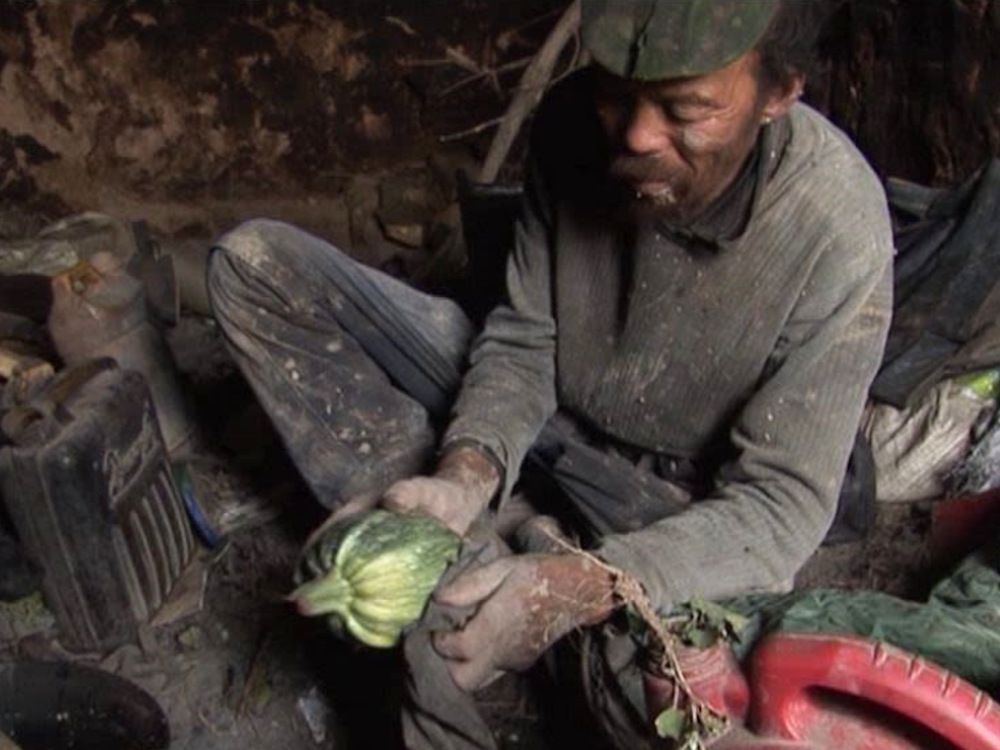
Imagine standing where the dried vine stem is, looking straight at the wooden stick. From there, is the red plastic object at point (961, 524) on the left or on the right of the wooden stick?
right

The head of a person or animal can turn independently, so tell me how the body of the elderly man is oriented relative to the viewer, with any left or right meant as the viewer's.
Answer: facing the viewer and to the left of the viewer

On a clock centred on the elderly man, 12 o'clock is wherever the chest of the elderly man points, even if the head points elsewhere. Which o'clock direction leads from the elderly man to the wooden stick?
The wooden stick is roughly at 4 o'clock from the elderly man.

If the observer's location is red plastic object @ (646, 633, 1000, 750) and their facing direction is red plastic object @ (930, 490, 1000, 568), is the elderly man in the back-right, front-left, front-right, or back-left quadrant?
front-left

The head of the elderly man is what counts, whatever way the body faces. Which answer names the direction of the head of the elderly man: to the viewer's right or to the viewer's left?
to the viewer's left
